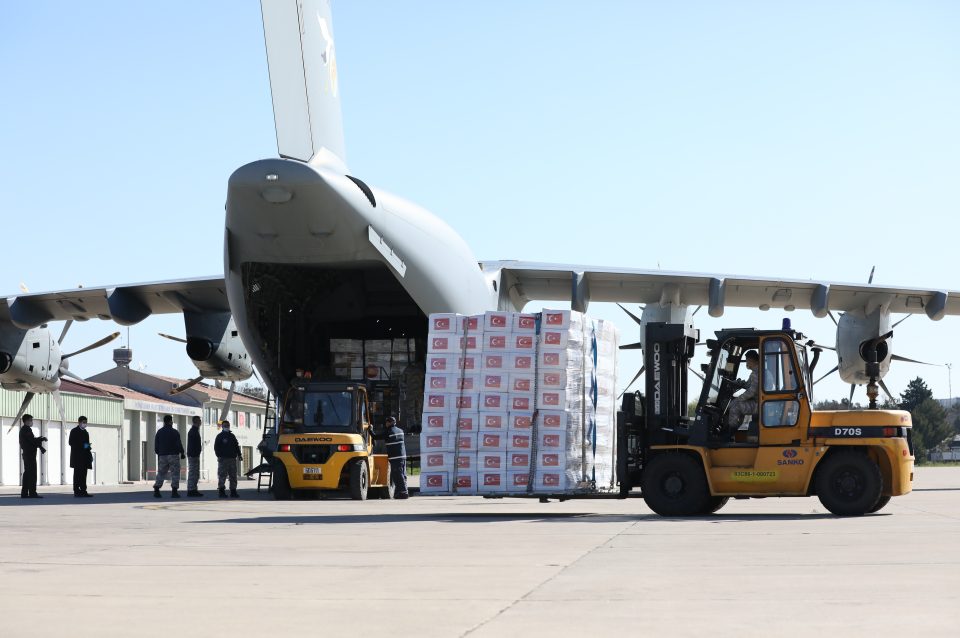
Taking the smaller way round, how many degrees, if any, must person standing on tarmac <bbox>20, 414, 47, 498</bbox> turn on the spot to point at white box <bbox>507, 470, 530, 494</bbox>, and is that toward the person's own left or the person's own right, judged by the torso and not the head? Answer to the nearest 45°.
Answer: approximately 45° to the person's own right

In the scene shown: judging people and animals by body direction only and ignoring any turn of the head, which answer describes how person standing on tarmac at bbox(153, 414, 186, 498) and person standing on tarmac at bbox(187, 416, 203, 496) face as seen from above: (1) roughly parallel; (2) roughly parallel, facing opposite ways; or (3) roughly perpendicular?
roughly perpendicular

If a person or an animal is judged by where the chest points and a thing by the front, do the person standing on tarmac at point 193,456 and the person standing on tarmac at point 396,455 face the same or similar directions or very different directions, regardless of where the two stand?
very different directions

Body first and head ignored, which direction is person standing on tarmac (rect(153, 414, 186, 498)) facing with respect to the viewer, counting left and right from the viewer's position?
facing away from the viewer

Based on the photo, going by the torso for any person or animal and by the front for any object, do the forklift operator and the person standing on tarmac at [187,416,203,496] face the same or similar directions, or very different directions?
very different directions

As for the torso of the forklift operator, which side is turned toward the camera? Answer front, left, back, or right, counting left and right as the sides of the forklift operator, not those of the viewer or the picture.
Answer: left

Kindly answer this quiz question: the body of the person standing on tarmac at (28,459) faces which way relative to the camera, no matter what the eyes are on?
to the viewer's right

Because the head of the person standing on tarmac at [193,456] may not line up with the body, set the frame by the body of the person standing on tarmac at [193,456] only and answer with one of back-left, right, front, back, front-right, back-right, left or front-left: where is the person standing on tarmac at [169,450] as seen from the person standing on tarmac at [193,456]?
back-right

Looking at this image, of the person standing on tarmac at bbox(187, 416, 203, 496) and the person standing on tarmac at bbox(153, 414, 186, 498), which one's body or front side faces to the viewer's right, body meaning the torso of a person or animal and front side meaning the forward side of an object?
the person standing on tarmac at bbox(187, 416, 203, 496)
